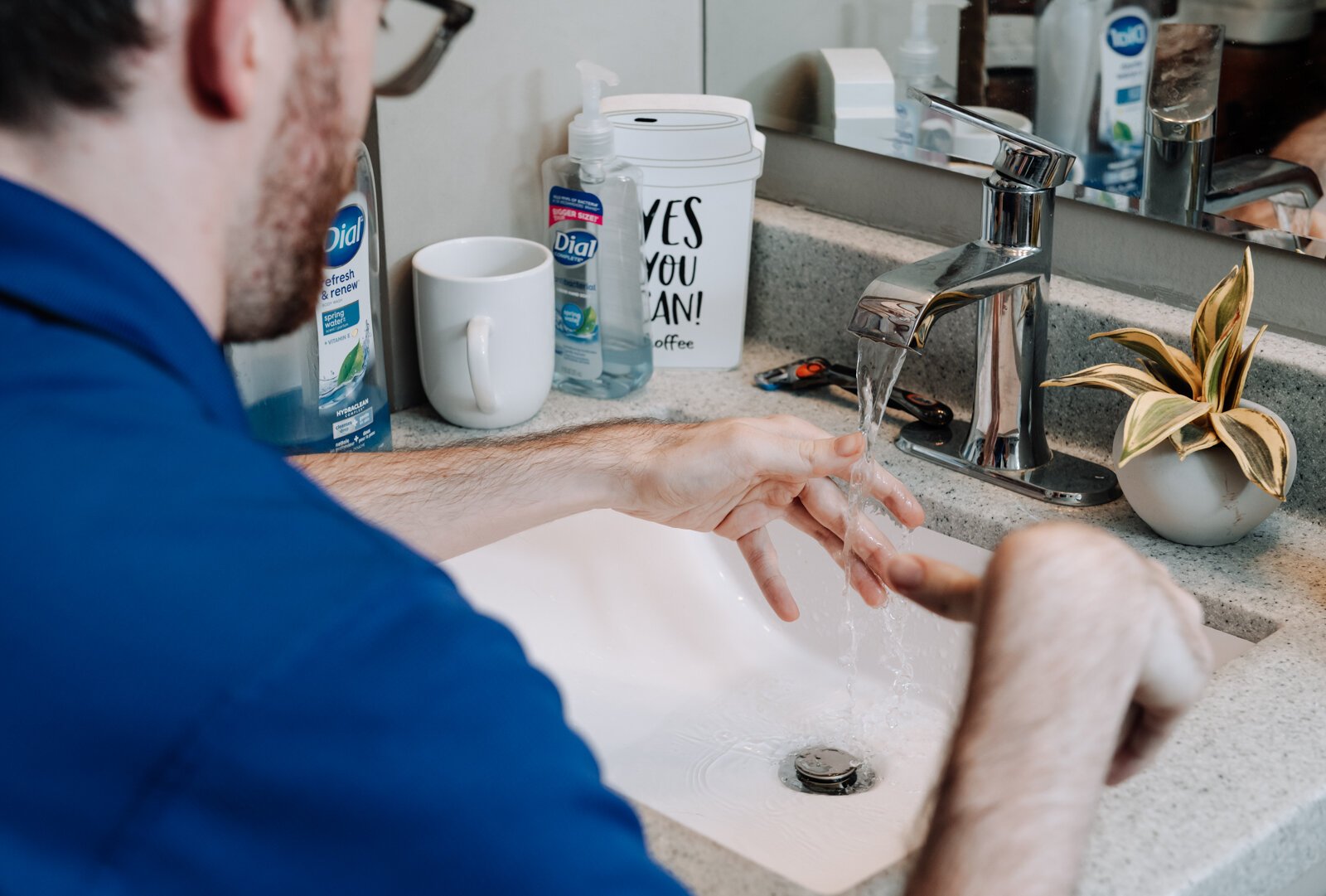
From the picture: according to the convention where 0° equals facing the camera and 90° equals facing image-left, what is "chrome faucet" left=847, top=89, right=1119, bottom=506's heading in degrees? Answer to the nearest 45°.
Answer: approximately 45°

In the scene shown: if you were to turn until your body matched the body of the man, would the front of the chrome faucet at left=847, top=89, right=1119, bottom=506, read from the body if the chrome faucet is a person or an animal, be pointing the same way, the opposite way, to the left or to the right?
the opposite way

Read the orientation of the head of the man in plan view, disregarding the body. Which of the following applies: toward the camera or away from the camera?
away from the camera

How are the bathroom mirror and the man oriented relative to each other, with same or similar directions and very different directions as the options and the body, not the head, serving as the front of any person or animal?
very different directions

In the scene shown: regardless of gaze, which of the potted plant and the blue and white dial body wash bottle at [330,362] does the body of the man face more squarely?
the potted plant

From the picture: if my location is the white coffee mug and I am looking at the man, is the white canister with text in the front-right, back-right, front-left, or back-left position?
back-left

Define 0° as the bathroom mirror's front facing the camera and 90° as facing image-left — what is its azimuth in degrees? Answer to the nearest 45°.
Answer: approximately 45°

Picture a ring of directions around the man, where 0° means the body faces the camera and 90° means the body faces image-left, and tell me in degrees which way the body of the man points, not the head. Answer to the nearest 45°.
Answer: approximately 225°
